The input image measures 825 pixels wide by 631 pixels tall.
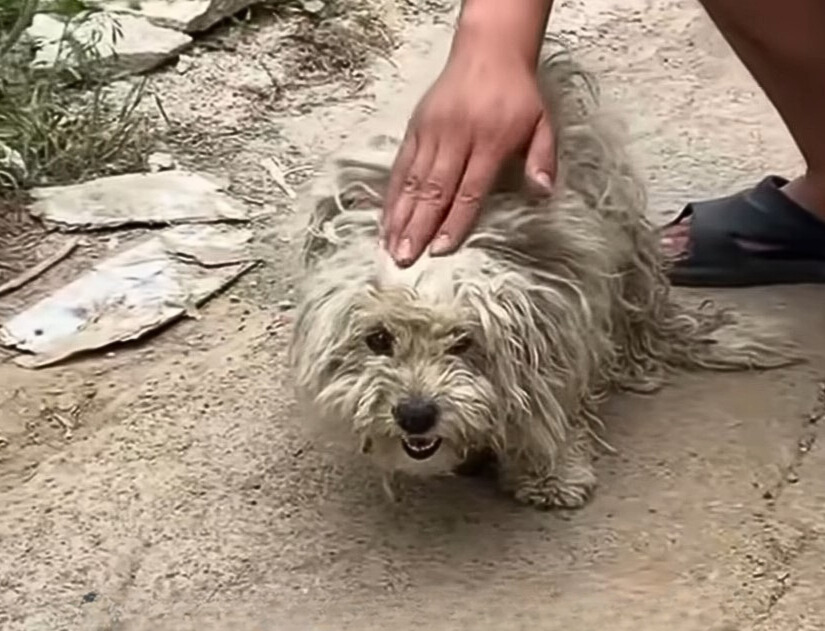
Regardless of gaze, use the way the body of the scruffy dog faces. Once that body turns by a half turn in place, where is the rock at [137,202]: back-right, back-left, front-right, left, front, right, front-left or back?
left

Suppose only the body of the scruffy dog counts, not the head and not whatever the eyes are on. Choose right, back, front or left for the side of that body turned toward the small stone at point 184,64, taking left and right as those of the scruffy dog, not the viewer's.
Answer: right

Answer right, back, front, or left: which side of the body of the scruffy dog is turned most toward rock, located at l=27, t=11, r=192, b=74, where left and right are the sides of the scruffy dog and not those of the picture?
right

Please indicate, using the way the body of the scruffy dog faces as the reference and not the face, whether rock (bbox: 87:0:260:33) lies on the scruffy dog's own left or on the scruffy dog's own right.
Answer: on the scruffy dog's own right

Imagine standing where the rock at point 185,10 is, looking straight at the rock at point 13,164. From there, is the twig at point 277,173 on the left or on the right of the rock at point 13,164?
left

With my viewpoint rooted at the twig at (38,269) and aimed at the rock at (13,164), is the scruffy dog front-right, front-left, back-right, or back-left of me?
back-right

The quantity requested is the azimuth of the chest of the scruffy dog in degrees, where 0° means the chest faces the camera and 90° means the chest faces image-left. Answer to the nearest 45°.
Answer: approximately 45°
